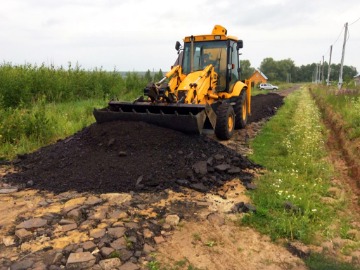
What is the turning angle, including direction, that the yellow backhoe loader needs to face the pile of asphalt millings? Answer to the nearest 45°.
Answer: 0° — it already faces it

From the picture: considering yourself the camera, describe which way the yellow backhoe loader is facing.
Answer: facing the viewer and to the left of the viewer
